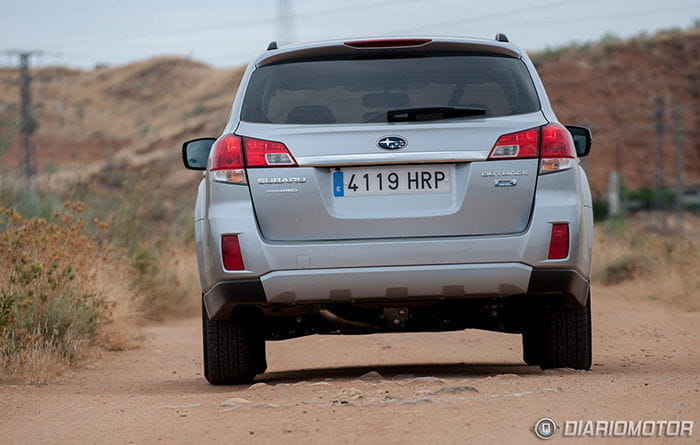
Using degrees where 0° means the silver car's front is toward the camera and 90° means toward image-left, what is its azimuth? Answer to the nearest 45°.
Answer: approximately 180°

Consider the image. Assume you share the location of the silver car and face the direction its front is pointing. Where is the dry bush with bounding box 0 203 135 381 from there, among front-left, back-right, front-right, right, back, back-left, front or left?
front-left
